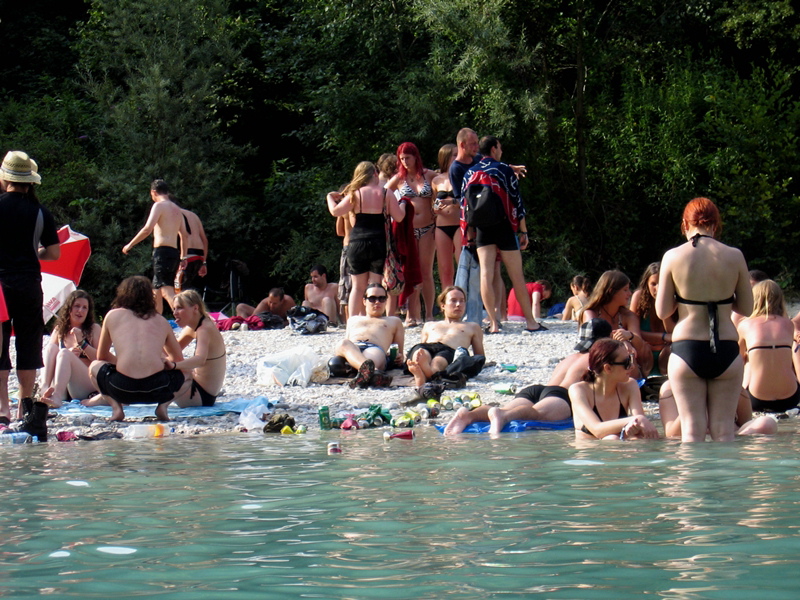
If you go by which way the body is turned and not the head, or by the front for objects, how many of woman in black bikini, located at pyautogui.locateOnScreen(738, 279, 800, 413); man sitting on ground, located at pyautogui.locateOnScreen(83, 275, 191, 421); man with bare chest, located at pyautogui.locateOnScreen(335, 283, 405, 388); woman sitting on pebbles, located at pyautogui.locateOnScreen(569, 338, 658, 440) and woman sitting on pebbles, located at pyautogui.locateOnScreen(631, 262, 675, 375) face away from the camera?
2

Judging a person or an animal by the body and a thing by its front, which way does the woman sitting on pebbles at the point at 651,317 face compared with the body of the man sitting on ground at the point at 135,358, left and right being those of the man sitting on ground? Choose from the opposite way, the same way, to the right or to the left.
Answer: the opposite way

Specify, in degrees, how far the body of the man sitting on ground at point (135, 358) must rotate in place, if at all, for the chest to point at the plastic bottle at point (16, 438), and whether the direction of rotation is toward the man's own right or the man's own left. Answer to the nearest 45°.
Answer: approximately 135° to the man's own left

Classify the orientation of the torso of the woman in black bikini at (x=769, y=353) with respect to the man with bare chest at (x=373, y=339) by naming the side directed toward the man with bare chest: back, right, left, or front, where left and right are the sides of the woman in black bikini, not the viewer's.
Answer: left

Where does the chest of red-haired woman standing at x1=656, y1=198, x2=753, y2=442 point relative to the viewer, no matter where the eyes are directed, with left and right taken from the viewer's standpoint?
facing away from the viewer

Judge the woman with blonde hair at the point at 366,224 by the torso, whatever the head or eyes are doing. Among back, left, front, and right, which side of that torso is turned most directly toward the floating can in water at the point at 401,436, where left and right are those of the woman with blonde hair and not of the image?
back

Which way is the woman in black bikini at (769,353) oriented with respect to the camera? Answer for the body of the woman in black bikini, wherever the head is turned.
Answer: away from the camera

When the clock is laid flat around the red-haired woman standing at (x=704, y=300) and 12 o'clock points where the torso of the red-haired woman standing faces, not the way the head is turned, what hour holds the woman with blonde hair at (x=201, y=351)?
The woman with blonde hair is roughly at 10 o'clock from the red-haired woman standing.

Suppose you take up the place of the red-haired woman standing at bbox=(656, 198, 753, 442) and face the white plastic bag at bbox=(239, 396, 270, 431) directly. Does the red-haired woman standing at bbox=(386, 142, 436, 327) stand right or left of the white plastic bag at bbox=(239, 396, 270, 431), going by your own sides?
right

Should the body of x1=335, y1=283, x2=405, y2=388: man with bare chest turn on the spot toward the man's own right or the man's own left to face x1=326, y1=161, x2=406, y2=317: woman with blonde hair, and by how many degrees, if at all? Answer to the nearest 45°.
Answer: approximately 180°

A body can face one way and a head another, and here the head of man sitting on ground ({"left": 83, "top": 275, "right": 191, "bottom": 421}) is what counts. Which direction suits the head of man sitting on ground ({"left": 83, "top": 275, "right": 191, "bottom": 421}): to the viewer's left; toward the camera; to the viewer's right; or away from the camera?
away from the camera

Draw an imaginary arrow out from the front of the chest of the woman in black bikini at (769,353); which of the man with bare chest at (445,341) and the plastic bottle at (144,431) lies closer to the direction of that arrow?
the man with bare chest

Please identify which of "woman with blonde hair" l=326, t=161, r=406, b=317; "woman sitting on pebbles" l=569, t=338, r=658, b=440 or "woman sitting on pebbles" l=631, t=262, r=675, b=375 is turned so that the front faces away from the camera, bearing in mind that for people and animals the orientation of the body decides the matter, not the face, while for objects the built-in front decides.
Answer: the woman with blonde hair
